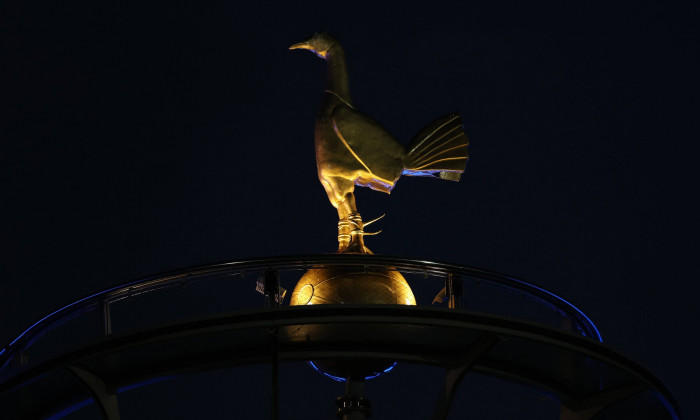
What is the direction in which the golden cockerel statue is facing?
to the viewer's left
